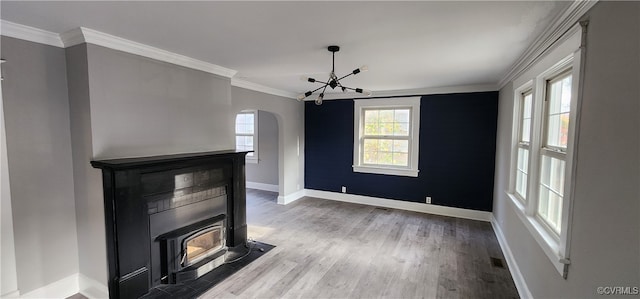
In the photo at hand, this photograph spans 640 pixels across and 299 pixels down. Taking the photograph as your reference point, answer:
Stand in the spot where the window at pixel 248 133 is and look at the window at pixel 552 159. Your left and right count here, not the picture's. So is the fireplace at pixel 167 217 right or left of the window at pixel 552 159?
right

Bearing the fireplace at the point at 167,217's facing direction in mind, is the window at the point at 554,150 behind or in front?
in front

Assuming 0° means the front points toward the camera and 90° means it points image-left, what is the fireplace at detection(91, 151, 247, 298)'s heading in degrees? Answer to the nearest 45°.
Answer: approximately 315°

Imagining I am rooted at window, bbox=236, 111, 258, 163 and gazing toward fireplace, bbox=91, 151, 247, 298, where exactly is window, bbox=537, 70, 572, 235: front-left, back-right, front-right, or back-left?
front-left

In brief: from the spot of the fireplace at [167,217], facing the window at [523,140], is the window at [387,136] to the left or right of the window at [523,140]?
left

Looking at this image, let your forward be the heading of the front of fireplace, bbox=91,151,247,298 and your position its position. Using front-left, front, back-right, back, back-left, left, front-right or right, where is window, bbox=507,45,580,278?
front

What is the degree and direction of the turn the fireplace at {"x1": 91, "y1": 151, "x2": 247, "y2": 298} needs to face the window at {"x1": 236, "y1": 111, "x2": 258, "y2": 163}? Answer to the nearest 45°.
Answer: approximately 90° to its left

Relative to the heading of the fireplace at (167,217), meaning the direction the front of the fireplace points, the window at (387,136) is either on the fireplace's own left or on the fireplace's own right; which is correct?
on the fireplace's own left

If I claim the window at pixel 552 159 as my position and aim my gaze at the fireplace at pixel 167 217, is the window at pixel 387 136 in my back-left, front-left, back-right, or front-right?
front-right

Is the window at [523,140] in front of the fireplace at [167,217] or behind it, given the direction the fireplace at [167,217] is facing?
in front
